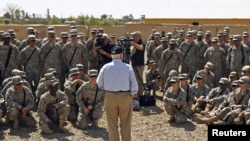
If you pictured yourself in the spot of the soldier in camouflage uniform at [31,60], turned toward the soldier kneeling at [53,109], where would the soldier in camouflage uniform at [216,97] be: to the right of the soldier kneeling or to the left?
left

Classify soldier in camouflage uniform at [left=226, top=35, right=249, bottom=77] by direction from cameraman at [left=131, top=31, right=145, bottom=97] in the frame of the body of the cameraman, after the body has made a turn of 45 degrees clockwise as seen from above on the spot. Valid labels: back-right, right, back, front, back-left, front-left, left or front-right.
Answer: back

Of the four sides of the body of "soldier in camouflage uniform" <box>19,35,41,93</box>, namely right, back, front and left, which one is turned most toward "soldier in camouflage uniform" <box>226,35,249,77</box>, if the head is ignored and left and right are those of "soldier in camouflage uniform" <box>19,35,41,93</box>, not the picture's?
left

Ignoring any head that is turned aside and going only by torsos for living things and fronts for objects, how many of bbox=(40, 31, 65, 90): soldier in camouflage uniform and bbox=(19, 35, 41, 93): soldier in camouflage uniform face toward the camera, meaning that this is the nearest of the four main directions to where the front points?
2

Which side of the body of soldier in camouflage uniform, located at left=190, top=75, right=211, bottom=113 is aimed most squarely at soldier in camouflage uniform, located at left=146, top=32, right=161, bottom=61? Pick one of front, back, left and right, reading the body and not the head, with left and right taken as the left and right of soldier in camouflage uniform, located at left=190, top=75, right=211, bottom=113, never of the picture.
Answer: back

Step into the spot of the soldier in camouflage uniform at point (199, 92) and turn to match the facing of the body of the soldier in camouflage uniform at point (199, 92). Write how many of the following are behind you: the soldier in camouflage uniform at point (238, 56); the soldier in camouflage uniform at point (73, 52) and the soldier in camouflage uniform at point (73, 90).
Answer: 1

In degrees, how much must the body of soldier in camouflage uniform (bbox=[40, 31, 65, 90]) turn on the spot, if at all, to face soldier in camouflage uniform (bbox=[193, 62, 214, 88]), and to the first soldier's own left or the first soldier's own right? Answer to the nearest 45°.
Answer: approximately 90° to the first soldier's own left

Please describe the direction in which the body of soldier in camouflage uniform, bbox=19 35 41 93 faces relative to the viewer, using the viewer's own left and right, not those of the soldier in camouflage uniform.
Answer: facing the viewer

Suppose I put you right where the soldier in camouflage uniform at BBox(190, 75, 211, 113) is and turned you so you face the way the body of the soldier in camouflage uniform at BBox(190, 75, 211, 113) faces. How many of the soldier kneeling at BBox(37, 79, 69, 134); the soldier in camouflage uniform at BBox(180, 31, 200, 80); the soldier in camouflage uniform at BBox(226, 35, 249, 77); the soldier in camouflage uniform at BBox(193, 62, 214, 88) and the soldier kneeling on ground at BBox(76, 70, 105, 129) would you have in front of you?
2

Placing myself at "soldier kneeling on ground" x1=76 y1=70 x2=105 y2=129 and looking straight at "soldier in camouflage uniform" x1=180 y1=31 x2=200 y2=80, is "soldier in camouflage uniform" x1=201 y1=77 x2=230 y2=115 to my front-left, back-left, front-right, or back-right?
front-right

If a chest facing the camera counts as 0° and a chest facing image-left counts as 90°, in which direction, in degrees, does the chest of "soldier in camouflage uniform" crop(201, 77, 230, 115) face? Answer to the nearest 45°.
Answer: approximately 45°

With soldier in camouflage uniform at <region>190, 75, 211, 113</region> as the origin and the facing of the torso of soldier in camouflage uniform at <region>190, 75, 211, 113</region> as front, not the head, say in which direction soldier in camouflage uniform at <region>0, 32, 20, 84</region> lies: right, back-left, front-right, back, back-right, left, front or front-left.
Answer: front-right

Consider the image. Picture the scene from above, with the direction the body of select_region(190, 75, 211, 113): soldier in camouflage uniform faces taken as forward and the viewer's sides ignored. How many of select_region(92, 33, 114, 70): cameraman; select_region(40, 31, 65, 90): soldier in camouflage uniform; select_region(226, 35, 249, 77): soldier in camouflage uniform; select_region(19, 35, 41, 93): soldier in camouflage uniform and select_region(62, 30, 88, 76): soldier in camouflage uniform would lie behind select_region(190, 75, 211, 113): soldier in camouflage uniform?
1
